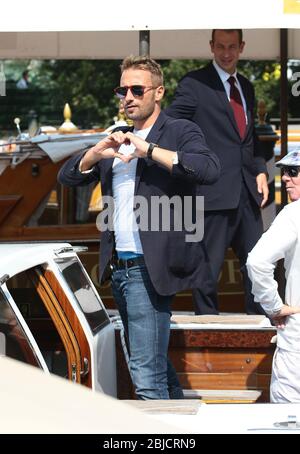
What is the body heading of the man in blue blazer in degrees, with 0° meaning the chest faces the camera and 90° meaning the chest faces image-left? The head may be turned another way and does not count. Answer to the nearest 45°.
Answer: approximately 45°
